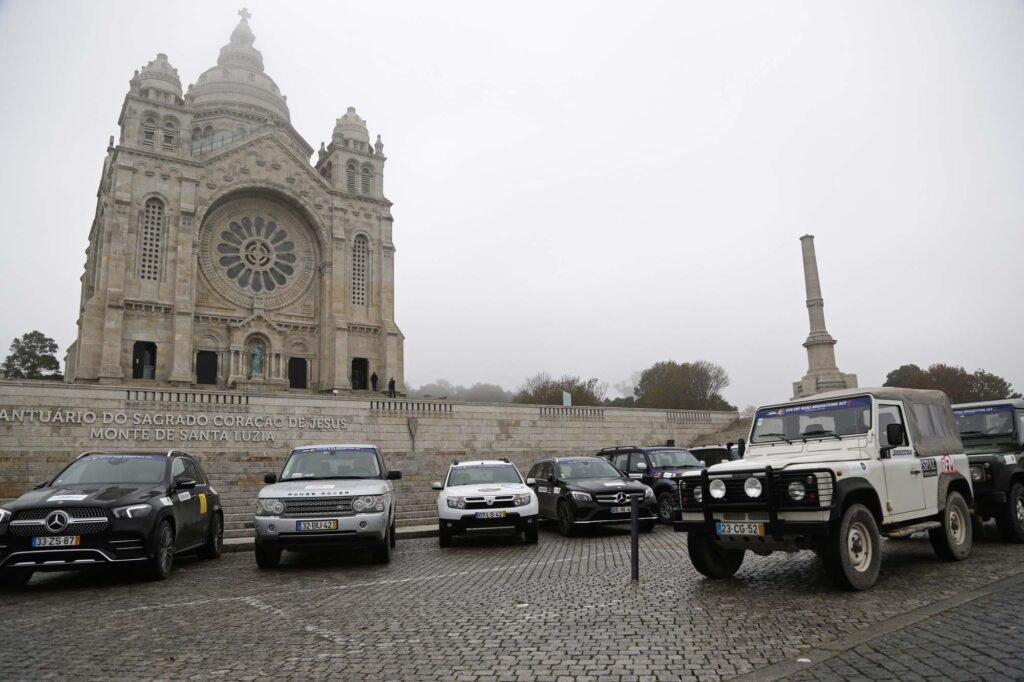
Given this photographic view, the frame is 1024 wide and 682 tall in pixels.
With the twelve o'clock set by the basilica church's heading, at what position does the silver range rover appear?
The silver range rover is roughly at 12 o'clock from the basilica church.

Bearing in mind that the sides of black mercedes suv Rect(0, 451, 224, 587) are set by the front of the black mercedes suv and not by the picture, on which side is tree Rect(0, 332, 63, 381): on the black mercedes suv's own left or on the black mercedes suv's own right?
on the black mercedes suv's own right

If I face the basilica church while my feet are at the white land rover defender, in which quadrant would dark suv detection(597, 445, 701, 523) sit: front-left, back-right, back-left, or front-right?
front-right

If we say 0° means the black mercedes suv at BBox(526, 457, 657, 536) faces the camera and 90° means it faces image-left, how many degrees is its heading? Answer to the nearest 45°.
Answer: approximately 315°

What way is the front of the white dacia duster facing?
toward the camera

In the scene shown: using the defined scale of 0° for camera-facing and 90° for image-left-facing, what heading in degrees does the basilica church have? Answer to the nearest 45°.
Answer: approximately 0°

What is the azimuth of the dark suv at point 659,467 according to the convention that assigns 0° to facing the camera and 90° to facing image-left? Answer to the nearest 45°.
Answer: approximately 315°

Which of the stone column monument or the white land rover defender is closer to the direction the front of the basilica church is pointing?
the white land rover defender

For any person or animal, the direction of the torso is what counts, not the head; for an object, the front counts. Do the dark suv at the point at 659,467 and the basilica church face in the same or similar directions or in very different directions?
same or similar directions

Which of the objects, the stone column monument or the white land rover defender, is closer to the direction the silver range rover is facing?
the white land rover defender

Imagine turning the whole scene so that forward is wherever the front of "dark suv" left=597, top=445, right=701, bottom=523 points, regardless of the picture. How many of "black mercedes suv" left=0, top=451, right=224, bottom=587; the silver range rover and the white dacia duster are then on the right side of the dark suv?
3

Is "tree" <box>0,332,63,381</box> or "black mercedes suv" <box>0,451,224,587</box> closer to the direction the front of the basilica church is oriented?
the black mercedes suv

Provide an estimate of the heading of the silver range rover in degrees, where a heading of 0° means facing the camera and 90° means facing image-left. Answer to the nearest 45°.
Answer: approximately 0°

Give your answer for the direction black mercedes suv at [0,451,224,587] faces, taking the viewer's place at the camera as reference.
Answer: facing the viewer and to the left of the viewer

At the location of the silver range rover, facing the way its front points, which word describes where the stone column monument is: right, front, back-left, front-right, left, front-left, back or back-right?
back-left

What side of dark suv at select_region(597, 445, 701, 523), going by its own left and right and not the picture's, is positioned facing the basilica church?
back

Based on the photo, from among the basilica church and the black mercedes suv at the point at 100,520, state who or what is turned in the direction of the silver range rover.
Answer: the basilica church

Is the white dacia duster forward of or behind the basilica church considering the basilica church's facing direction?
forward
